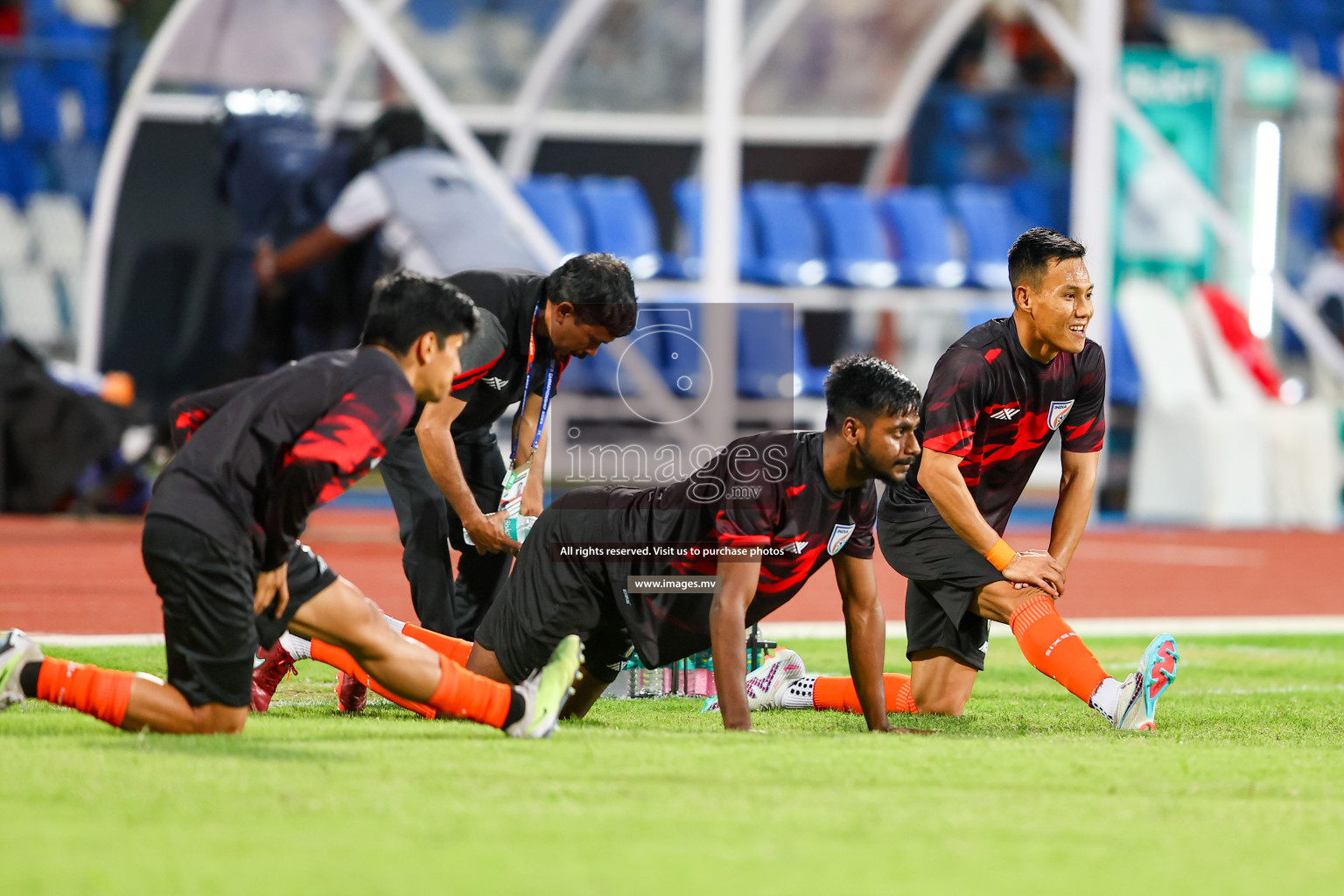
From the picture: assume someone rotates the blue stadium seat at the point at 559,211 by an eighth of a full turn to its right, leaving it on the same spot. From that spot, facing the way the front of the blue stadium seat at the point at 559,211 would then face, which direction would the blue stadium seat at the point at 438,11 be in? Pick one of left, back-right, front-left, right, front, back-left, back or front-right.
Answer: back-right

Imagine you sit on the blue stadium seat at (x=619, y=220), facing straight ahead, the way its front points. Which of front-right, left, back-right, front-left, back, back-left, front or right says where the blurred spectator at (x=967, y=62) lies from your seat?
left

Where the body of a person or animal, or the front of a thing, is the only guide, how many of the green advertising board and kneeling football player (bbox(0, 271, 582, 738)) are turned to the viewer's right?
1

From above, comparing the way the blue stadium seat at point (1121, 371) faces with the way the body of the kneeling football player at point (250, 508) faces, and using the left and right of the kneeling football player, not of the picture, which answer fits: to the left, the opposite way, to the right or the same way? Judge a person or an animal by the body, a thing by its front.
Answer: to the right

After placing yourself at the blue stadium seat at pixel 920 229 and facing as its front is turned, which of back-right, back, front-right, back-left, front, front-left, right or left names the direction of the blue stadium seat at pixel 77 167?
back-right

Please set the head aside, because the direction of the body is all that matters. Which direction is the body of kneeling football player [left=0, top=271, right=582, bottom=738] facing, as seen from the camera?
to the viewer's right

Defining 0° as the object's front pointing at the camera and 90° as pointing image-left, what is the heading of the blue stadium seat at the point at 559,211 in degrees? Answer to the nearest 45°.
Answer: approximately 315°

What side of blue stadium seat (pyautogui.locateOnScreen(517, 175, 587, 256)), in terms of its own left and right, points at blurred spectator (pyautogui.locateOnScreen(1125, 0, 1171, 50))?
left

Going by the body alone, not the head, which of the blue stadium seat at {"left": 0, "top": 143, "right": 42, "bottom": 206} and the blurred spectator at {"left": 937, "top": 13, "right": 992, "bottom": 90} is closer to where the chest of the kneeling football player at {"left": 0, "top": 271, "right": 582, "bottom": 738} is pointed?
the blurred spectator

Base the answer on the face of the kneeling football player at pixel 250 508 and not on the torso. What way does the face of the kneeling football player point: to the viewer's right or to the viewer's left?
to the viewer's right

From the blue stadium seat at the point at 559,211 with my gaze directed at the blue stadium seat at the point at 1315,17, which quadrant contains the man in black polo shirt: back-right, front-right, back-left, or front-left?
back-right

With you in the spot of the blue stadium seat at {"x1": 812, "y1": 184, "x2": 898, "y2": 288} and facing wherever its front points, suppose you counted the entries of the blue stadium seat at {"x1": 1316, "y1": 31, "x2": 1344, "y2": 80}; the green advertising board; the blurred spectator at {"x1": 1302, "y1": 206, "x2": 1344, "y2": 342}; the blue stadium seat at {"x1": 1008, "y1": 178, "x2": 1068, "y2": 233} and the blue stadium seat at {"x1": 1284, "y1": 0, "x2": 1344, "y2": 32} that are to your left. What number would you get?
5
